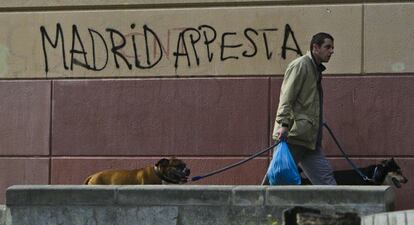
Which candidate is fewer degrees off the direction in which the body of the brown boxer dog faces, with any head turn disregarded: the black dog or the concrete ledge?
the black dog

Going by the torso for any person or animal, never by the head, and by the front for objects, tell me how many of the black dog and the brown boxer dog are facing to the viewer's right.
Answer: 2

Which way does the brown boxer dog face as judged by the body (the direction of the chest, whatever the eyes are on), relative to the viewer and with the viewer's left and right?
facing to the right of the viewer

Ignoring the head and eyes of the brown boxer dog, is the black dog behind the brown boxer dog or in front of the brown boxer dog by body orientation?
in front

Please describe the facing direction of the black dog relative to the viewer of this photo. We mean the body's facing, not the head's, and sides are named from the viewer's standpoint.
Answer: facing to the right of the viewer

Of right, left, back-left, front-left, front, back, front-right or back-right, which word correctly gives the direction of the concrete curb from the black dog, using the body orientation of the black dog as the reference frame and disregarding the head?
right

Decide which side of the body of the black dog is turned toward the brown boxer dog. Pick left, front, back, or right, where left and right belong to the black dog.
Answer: back

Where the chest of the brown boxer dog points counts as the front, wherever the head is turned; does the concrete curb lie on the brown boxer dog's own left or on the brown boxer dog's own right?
on the brown boxer dog's own right
